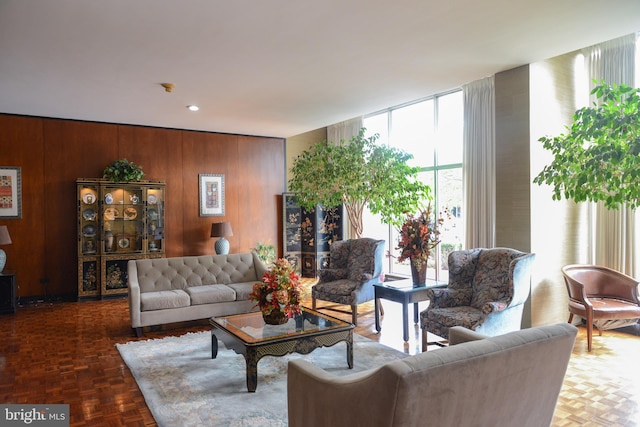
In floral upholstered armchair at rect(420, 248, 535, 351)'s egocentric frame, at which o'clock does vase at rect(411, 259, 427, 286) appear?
The vase is roughly at 3 o'clock from the floral upholstered armchair.

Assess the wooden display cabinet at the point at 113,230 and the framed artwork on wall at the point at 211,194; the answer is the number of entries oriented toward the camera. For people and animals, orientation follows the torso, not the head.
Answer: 2

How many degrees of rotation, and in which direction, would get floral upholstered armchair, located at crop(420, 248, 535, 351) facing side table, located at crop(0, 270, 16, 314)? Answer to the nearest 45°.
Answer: approximately 45° to its right

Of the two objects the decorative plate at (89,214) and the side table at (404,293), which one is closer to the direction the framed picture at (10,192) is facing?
the side table

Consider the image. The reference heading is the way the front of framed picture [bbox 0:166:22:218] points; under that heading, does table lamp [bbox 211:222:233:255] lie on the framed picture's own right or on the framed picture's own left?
on the framed picture's own left

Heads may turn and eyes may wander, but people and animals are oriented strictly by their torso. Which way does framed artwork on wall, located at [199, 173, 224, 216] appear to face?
toward the camera

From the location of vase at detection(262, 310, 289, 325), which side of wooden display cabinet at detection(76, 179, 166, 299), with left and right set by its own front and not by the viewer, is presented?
front

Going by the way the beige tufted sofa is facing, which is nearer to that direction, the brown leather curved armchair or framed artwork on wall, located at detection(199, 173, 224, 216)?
the brown leather curved armchair

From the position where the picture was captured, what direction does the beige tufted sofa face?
facing the viewer and to the right of the viewer

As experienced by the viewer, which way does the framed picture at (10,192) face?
facing the viewer

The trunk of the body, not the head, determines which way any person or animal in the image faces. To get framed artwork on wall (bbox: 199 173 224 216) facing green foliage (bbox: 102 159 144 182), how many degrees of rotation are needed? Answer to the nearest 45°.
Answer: approximately 45° to its right

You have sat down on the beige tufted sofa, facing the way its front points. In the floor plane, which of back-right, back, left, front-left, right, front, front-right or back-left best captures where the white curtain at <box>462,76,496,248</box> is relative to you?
front-left

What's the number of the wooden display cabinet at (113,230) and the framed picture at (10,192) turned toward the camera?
2

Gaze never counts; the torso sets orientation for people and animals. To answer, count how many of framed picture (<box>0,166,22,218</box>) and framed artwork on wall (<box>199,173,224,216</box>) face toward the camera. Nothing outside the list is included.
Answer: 2
